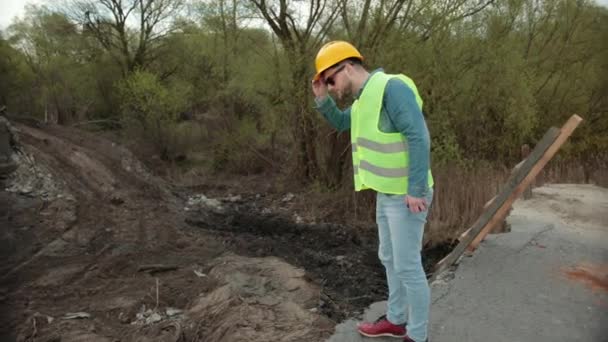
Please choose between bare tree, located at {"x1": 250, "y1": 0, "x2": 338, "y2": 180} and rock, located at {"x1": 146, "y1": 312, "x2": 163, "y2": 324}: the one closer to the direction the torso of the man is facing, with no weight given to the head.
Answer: the rock

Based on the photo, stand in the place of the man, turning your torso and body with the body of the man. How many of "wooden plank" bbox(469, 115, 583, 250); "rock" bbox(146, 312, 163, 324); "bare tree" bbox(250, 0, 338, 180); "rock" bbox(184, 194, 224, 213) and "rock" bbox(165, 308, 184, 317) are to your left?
0

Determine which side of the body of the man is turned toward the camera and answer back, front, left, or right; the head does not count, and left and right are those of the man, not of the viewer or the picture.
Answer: left

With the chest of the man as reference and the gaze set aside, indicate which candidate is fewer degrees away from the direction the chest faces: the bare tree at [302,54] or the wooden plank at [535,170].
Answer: the bare tree

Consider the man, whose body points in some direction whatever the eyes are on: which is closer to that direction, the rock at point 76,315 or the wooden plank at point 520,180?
the rock

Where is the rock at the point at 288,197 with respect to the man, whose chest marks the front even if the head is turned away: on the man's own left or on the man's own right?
on the man's own right

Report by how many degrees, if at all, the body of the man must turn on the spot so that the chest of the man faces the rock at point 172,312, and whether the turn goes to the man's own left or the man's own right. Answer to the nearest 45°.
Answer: approximately 45° to the man's own right

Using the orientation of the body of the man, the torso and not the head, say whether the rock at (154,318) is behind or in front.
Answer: in front

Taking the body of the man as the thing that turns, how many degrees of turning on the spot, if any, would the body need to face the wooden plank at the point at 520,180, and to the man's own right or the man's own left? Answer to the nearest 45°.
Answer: approximately 135° to the man's own right

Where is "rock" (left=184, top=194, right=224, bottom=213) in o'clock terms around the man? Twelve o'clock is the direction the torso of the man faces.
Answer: The rock is roughly at 2 o'clock from the man.

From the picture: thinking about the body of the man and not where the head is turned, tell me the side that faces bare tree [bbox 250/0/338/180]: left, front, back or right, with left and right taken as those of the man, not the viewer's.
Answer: right

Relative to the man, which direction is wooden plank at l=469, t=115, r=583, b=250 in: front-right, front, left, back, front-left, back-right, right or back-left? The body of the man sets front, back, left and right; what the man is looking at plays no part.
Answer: back-right

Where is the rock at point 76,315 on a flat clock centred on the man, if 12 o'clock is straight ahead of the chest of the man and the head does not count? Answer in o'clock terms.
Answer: The rock is roughly at 1 o'clock from the man.
